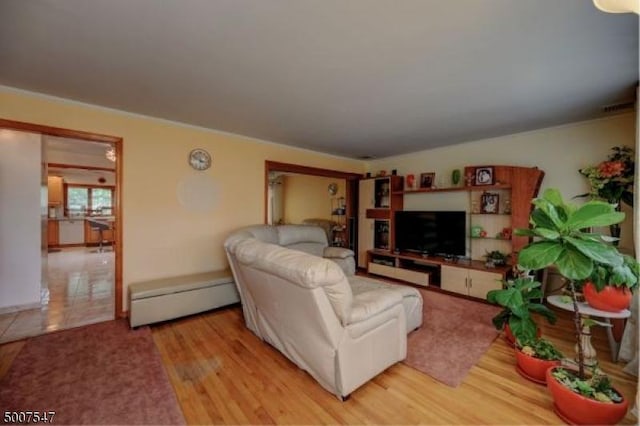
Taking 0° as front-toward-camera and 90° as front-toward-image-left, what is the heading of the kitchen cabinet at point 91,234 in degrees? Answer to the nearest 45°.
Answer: approximately 0°

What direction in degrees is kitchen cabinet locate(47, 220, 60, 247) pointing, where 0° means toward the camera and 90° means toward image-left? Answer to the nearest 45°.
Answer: approximately 315°

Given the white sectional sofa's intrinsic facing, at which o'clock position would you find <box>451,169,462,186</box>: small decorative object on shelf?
The small decorative object on shelf is roughly at 12 o'clock from the white sectional sofa.

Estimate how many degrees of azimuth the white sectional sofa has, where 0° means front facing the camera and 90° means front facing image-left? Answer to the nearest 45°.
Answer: approximately 225°

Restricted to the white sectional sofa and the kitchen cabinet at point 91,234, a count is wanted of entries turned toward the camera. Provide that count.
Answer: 1

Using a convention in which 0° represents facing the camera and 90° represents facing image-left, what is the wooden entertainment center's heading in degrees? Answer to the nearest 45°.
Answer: approximately 45°

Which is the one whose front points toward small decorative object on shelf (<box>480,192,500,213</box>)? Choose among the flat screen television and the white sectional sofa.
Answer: the white sectional sofa

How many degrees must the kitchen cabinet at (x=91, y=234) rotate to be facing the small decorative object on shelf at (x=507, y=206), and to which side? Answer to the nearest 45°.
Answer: approximately 45° to its left

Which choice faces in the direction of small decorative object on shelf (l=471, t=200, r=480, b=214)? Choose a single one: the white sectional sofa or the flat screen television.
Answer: the white sectional sofa
